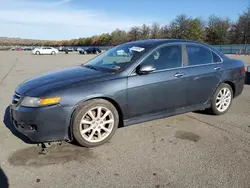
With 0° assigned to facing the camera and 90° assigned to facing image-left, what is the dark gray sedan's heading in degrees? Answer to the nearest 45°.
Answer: approximately 45°
